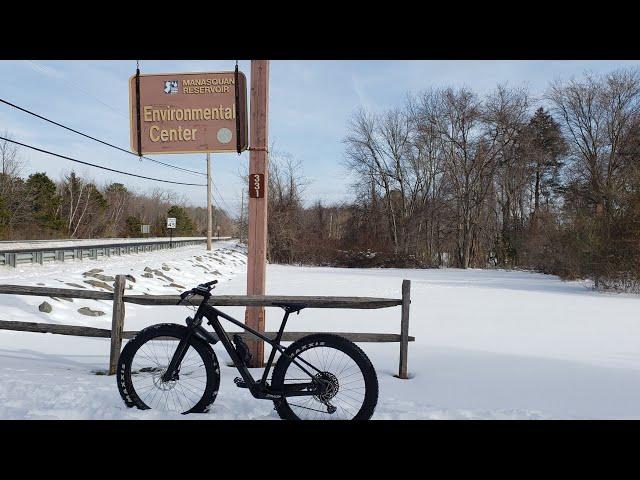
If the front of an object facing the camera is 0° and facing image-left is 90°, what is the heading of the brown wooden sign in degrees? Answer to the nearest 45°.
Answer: approximately 0°

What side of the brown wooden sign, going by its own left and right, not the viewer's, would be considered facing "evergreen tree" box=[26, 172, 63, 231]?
back

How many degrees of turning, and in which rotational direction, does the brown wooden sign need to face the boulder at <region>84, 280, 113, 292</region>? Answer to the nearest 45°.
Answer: approximately 180°

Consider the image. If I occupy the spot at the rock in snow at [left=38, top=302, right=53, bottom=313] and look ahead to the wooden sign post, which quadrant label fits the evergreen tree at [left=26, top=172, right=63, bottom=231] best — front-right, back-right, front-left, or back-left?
back-left

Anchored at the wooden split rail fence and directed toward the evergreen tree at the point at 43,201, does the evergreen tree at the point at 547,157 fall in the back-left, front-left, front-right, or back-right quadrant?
front-right
